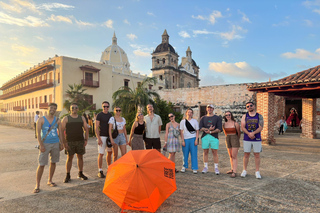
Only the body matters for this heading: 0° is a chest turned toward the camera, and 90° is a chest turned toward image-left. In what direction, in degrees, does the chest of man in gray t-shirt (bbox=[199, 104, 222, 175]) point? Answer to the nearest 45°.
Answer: approximately 0°

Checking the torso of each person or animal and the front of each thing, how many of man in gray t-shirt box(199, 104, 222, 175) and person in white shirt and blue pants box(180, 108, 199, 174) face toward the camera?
2

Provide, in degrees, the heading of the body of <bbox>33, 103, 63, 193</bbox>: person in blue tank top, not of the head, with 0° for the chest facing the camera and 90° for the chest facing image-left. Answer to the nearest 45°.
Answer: approximately 0°

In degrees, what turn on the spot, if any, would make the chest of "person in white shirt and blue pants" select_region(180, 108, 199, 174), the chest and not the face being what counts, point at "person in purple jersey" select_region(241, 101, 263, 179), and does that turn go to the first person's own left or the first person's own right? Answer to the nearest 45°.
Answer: approximately 90° to the first person's own left

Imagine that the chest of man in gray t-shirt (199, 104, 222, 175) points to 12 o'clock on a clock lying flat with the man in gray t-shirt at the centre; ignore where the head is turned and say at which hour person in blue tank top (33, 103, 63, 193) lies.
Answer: The person in blue tank top is roughly at 2 o'clock from the man in gray t-shirt.

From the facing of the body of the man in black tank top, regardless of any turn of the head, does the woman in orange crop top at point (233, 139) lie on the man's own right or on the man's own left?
on the man's own left

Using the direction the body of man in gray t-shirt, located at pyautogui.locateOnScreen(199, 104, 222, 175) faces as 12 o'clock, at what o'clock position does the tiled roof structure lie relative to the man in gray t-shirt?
The tiled roof structure is roughly at 7 o'clock from the man in gray t-shirt.
